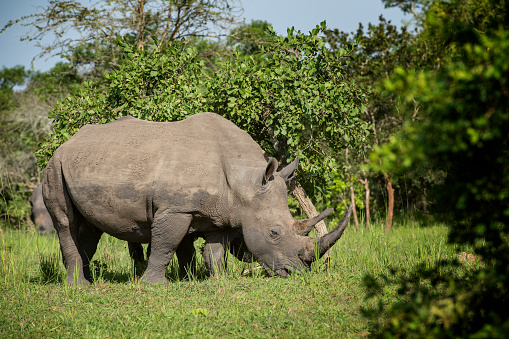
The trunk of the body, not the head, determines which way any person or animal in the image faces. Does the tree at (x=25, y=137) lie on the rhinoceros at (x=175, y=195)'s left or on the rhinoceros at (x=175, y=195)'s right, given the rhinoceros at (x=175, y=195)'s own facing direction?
on its left

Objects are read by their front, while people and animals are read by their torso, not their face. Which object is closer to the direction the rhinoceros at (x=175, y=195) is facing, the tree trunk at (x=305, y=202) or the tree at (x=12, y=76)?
the tree trunk

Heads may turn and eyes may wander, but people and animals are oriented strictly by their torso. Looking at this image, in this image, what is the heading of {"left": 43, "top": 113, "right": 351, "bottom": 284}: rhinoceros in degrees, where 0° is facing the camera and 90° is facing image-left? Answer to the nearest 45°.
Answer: approximately 270°

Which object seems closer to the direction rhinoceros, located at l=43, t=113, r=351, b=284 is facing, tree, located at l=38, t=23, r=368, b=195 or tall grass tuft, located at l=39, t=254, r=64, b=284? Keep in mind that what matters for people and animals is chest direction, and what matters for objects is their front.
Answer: the tree

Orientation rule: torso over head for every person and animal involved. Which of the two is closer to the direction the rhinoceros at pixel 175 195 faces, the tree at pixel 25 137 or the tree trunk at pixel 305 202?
the tree trunk

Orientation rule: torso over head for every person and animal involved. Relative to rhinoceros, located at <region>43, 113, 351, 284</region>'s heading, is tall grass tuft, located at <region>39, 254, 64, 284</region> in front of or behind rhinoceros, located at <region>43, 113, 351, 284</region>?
behind

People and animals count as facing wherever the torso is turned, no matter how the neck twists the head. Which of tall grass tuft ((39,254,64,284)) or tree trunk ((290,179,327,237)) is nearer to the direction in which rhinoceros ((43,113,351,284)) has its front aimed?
the tree trunk
